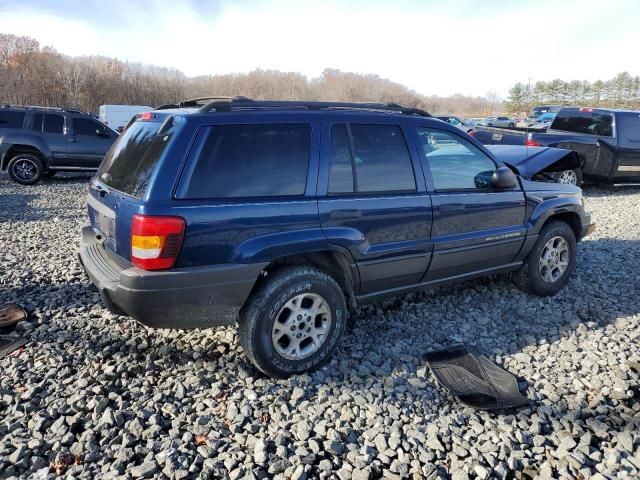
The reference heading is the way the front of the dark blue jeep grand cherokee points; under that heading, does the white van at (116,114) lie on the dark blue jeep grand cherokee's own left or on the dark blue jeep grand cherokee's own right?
on the dark blue jeep grand cherokee's own left

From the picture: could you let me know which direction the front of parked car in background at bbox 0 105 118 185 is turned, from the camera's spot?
facing to the right of the viewer

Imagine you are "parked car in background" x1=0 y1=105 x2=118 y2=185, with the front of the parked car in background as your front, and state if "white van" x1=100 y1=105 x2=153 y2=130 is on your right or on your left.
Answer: on your left

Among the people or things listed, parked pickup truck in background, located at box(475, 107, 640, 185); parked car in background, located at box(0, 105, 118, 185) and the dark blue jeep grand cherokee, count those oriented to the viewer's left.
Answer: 0

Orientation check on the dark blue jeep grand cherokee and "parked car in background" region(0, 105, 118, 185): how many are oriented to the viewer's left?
0

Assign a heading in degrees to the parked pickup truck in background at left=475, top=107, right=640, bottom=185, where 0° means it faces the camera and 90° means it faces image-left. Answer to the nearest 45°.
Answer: approximately 225°

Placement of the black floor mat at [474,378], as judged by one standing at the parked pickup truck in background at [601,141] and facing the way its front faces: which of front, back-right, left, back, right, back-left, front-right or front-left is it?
back-right

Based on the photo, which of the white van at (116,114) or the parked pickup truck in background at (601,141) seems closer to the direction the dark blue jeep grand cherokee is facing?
the parked pickup truck in background

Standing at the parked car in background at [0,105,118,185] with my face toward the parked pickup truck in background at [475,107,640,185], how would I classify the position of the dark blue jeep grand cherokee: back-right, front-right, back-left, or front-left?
front-right

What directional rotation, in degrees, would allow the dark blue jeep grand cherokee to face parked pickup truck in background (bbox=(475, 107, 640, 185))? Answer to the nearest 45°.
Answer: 0° — it already faces it

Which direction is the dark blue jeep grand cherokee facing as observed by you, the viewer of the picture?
facing away from the viewer and to the right of the viewer

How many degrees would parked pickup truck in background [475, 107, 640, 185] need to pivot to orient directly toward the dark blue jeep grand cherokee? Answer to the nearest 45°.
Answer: approximately 135° to its right

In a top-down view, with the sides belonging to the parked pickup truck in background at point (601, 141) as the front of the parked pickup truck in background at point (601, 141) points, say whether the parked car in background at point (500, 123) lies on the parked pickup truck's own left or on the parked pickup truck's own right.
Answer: on the parked pickup truck's own left
